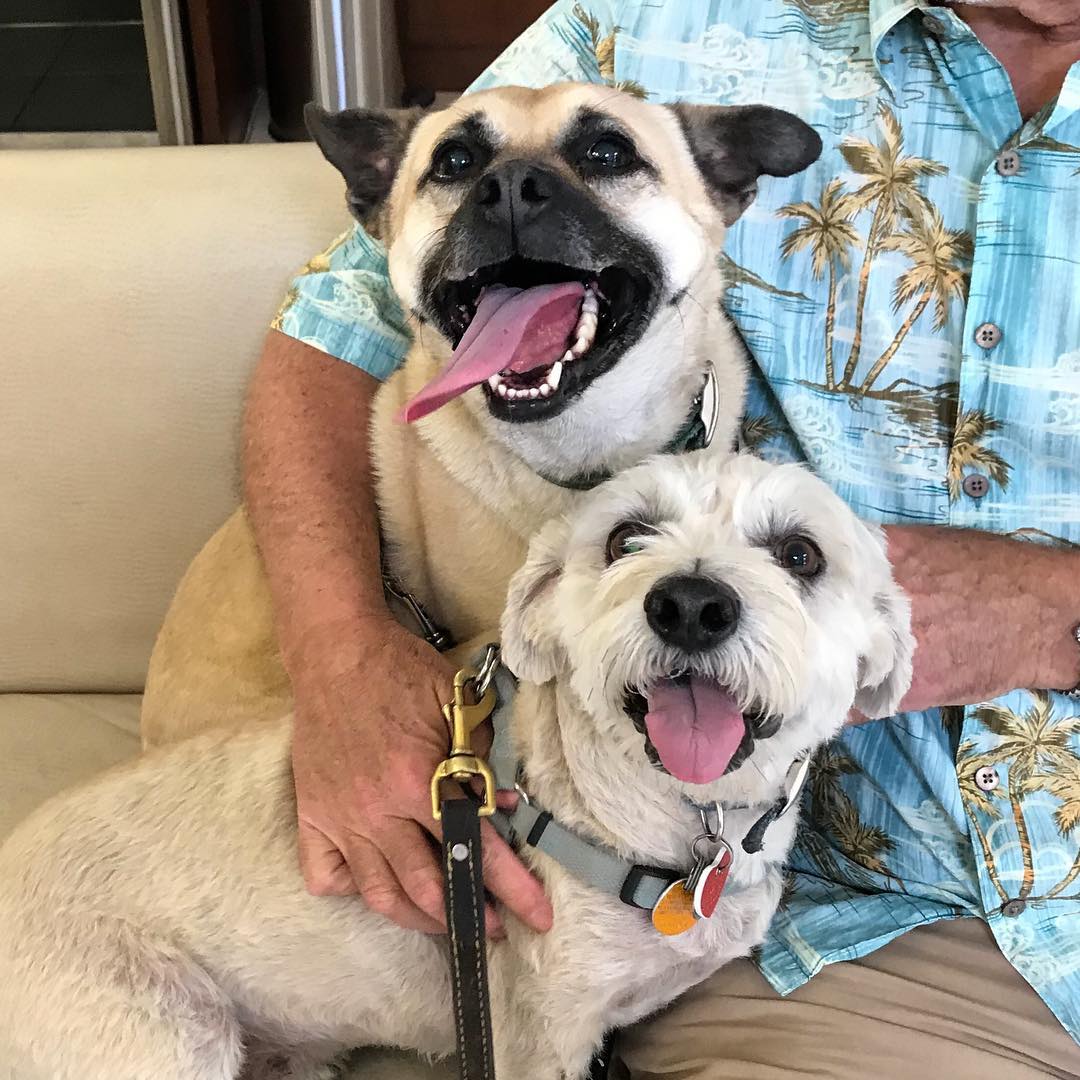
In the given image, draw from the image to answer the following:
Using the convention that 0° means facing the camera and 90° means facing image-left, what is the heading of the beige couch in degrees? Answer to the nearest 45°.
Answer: approximately 0°

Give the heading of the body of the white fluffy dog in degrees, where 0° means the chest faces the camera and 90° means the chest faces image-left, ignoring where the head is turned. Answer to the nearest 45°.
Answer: approximately 315°
